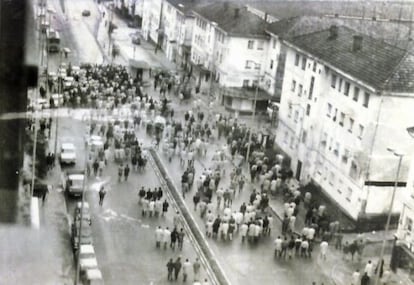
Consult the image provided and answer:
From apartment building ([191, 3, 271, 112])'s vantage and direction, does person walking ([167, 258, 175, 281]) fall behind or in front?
in front

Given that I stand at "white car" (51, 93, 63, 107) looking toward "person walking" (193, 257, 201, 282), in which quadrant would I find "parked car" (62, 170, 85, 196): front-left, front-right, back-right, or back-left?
front-right

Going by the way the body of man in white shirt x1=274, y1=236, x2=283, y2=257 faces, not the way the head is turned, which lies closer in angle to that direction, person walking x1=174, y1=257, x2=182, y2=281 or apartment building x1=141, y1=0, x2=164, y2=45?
the apartment building

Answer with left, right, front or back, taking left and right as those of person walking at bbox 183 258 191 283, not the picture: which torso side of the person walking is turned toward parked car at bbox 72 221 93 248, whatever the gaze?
left

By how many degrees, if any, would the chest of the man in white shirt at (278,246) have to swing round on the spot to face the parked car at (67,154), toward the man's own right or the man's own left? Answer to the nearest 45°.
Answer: approximately 90° to the man's own left

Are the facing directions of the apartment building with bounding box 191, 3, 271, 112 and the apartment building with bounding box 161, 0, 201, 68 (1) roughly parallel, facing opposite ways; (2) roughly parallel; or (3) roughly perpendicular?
roughly parallel

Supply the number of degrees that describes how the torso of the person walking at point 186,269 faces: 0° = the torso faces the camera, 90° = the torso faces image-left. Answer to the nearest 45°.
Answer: approximately 180°

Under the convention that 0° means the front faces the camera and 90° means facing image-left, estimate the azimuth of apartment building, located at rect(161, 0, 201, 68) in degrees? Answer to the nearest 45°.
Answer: approximately 45°

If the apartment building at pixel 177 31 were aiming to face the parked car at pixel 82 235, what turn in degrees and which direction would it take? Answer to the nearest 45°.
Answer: approximately 45° to its left

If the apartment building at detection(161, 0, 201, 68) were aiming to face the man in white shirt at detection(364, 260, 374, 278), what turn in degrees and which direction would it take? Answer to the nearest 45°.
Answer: approximately 90° to its left

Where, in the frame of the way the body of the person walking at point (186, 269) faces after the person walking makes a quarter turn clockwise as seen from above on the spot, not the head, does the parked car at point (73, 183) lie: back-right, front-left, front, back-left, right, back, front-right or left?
back-left

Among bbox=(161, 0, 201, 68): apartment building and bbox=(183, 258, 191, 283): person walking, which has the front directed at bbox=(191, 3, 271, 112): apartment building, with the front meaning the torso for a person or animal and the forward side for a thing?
the person walking

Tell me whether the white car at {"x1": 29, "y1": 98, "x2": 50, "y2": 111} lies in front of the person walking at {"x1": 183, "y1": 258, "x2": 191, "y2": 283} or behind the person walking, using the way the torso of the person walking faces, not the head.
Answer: in front

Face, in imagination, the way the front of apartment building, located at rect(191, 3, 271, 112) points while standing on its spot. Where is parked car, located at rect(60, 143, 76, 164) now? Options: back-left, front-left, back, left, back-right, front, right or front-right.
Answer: front

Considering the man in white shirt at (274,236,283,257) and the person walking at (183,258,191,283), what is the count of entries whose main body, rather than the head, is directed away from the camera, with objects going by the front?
2

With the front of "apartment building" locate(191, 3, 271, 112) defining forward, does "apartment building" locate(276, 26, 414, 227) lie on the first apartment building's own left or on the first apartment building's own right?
on the first apartment building's own left

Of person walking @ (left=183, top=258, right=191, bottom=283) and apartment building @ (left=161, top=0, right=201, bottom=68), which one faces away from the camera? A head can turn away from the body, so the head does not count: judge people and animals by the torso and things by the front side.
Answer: the person walking

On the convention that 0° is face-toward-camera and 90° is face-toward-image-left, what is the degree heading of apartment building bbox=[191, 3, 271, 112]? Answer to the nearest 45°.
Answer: approximately 45°

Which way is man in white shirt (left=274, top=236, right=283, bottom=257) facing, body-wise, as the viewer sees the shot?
away from the camera
